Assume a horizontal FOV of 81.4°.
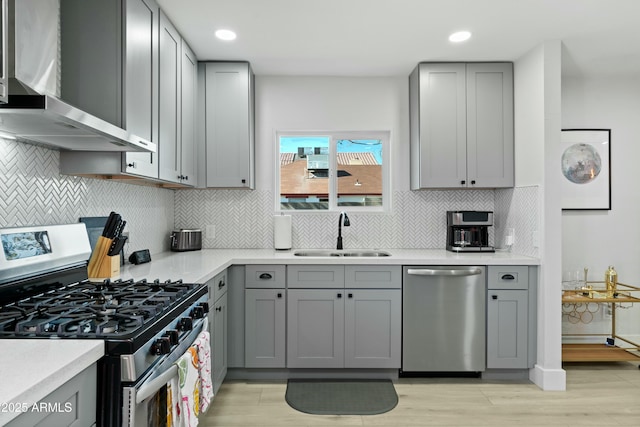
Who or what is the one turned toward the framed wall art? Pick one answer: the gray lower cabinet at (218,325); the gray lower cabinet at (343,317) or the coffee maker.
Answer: the gray lower cabinet at (218,325)

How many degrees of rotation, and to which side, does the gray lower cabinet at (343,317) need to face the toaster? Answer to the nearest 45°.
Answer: approximately 90° to its right

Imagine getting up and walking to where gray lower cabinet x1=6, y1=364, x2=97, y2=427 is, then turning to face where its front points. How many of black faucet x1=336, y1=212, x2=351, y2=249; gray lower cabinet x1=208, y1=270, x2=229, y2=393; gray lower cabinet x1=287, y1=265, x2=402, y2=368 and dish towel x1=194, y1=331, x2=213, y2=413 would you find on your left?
4

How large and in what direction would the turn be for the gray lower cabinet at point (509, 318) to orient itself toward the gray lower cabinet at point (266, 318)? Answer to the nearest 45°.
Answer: approximately 45° to its right

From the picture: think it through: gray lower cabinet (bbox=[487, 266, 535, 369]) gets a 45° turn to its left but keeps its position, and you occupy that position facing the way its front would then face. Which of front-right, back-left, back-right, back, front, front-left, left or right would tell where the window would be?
back-right

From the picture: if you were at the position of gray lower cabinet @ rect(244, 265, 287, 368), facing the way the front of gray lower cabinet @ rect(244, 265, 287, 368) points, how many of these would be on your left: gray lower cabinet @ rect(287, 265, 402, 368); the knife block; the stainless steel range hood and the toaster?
1

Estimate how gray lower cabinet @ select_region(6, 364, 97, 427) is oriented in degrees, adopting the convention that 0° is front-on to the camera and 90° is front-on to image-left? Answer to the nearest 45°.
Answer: approximately 315°

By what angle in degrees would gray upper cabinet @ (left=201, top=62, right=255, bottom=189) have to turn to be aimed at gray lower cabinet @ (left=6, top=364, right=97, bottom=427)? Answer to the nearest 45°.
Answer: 0° — it already faces it

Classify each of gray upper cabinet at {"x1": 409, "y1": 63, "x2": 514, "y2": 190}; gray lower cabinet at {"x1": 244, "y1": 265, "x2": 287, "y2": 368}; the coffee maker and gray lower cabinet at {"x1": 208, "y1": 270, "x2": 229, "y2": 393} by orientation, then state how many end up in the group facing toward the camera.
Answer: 3

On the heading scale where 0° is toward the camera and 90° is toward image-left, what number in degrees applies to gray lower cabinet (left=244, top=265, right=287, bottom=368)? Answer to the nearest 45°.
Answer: approximately 0°

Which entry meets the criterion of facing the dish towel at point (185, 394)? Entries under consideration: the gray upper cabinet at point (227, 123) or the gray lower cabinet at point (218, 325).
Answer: the gray upper cabinet

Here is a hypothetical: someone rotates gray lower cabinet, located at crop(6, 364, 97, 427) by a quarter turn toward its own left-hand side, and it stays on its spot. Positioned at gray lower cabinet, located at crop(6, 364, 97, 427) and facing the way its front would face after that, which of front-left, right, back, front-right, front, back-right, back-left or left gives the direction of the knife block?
front-left

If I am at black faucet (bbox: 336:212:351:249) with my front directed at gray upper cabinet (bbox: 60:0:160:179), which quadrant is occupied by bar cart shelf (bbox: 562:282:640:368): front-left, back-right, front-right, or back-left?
back-left

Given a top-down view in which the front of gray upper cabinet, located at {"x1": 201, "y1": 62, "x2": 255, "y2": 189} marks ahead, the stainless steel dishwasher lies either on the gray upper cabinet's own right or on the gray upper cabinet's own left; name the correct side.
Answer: on the gray upper cabinet's own left
